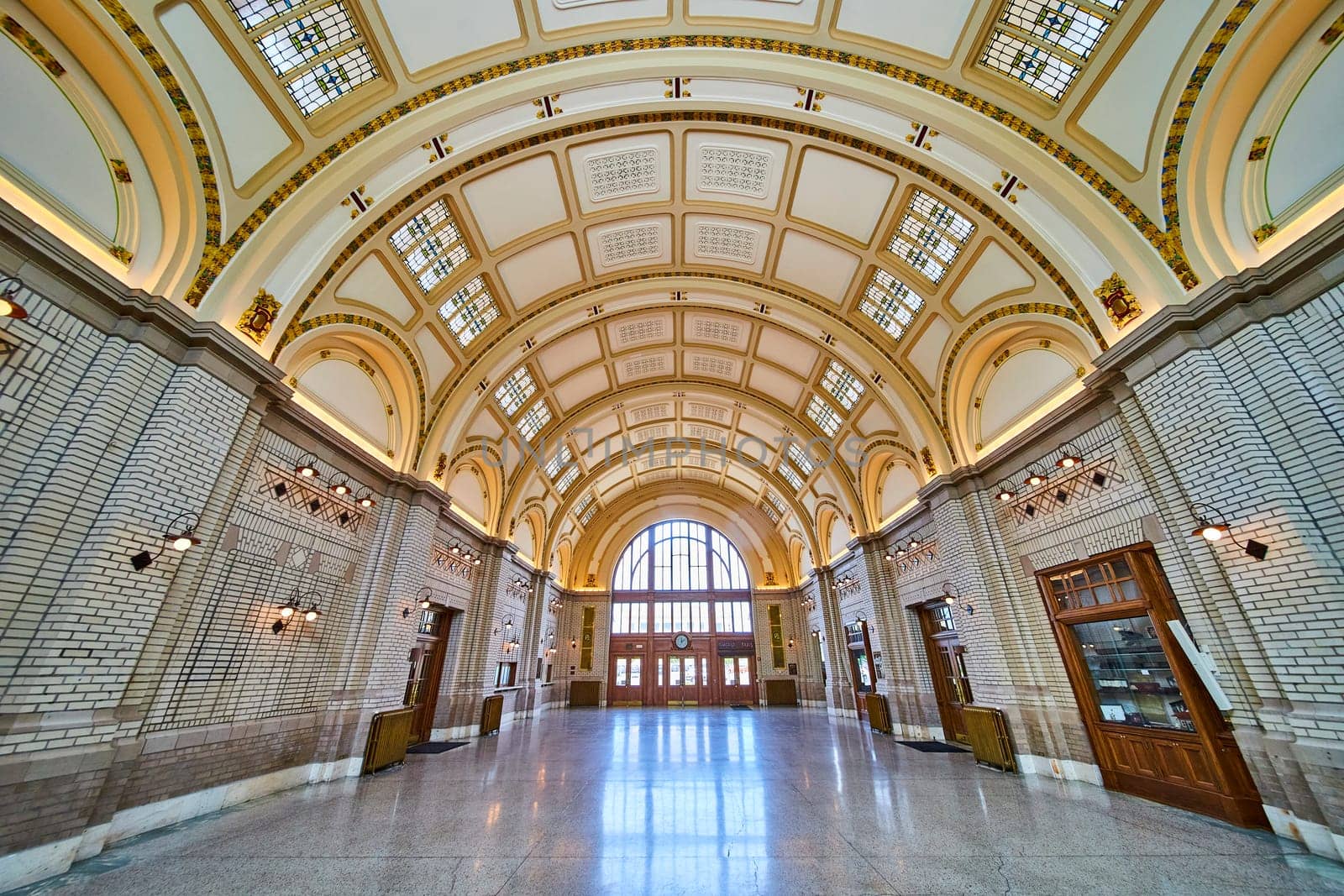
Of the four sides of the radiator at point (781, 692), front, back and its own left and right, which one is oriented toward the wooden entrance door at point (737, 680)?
right

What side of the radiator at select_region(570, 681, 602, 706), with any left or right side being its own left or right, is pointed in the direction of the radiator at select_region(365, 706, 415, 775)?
front

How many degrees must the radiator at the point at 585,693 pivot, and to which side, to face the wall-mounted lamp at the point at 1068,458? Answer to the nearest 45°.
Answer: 0° — it already faces it

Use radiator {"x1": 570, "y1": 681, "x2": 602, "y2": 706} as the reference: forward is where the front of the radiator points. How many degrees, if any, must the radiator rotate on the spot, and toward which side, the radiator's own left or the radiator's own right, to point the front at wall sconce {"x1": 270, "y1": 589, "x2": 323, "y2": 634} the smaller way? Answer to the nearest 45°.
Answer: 0° — it already faces it

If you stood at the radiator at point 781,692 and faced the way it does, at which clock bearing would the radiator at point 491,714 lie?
the radiator at point 491,714 is roughly at 1 o'clock from the radiator at point 781,692.

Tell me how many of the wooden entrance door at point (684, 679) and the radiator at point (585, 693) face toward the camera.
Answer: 2

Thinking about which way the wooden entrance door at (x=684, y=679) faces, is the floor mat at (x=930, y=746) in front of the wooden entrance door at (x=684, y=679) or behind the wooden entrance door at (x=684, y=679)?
in front

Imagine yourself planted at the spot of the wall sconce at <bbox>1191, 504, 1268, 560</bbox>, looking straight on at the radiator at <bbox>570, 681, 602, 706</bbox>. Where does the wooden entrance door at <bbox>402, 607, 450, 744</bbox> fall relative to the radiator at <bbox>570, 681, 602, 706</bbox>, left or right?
left

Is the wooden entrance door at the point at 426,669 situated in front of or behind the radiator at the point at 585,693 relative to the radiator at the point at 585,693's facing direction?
in front

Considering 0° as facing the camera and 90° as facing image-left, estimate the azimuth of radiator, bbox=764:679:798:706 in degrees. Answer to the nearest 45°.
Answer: approximately 0°

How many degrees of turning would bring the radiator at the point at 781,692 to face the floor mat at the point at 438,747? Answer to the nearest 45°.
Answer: approximately 45° to its right

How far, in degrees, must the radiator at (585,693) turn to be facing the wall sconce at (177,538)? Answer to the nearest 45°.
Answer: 0° — it already faces it

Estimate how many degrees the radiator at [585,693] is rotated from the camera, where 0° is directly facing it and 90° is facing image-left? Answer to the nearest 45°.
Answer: approximately 0°

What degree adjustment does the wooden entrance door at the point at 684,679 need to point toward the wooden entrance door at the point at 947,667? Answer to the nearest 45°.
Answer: approximately 45° to its left
